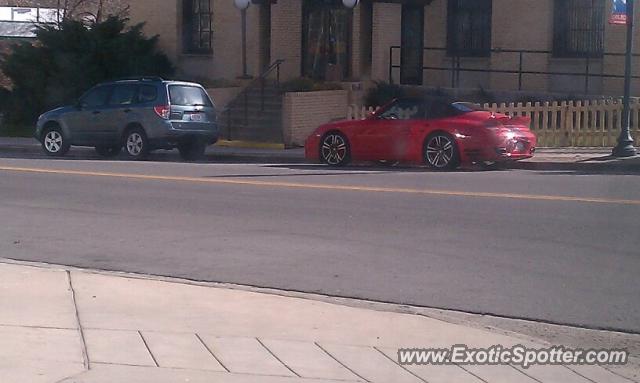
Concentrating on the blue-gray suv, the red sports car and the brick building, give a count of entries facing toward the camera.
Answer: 1

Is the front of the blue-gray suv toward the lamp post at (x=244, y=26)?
no

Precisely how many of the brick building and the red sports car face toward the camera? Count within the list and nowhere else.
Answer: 1

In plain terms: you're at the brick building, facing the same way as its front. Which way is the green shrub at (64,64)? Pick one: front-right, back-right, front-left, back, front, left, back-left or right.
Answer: right

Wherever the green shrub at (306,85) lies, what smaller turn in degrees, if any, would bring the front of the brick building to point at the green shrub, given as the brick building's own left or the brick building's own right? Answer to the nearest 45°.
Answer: approximately 45° to the brick building's own right

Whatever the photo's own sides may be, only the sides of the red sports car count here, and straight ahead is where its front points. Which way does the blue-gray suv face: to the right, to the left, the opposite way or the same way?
the same way

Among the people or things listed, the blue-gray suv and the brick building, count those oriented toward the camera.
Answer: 1

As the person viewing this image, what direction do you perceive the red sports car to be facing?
facing away from the viewer and to the left of the viewer

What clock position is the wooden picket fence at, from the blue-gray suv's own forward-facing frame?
The wooden picket fence is roughly at 5 o'clock from the blue-gray suv.

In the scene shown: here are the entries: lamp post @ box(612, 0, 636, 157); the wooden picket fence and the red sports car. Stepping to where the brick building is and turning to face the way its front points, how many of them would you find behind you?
0

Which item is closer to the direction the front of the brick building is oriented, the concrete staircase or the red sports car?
the red sports car

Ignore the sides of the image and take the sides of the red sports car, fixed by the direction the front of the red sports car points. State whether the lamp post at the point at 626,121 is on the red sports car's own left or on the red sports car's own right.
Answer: on the red sports car's own right

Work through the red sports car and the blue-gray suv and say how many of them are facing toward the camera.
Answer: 0

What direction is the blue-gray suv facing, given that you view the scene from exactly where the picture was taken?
facing away from the viewer and to the left of the viewer

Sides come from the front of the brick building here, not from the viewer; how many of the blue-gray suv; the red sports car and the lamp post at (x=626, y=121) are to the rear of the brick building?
0

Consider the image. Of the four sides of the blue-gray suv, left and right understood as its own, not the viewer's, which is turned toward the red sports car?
back

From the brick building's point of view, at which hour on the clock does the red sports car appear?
The red sports car is roughly at 12 o'clock from the brick building.

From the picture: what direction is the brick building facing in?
toward the camera

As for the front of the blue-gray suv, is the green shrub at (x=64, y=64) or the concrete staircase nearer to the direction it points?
the green shrub
